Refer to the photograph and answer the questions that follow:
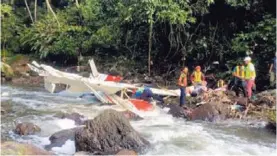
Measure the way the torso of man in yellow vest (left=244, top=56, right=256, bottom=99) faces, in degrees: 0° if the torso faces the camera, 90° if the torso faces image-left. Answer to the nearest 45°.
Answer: approximately 90°

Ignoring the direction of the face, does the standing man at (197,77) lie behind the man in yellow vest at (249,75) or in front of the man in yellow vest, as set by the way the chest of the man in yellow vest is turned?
in front

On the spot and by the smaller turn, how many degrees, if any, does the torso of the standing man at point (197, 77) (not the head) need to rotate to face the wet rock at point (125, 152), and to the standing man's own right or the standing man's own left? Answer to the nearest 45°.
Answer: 0° — they already face it

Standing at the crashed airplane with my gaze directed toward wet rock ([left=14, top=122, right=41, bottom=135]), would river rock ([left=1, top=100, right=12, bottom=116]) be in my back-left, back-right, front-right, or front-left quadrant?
front-right

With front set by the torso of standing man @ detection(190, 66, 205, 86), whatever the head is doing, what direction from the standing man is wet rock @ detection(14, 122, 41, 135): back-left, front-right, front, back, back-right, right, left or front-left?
front-right

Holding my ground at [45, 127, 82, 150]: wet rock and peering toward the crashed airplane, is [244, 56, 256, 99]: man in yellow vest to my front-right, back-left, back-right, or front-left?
front-right

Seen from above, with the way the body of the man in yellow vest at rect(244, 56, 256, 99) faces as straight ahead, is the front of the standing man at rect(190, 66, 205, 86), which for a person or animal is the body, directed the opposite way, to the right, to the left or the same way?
to the left

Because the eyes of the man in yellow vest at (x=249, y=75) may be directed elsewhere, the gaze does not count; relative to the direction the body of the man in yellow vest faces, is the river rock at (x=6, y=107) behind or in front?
in front

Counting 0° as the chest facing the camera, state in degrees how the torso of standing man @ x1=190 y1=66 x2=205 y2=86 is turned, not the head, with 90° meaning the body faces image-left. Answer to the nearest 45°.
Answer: approximately 0°

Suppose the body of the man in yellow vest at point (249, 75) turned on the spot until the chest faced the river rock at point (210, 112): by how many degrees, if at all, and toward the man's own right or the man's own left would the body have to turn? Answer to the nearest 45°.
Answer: approximately 45° to the man's own left

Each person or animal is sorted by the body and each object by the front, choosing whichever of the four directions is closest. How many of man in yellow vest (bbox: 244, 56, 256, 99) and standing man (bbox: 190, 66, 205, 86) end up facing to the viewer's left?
1
